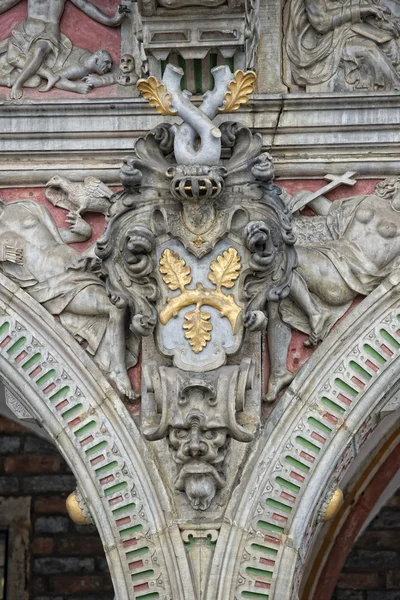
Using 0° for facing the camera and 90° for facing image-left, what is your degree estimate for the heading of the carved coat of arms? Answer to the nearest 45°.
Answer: approximately 0°
